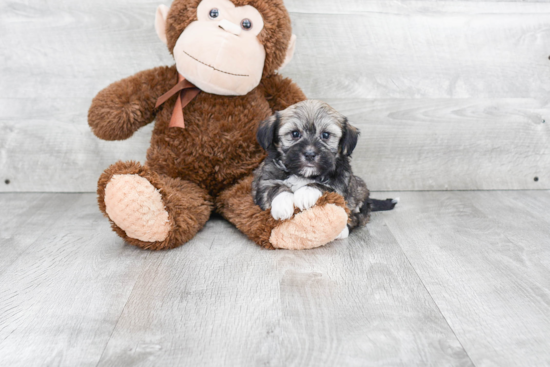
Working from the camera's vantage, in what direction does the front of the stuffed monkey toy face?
facing the viewer

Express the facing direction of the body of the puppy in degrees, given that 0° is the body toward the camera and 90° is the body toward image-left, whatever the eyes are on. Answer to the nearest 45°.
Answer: approximately 45°
